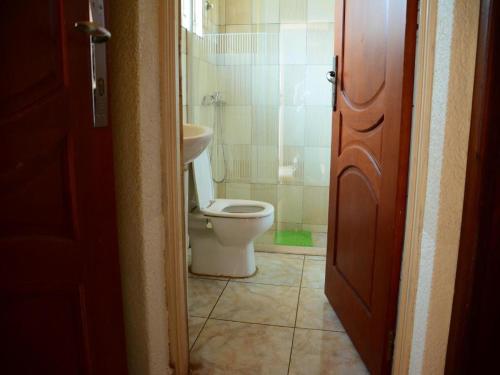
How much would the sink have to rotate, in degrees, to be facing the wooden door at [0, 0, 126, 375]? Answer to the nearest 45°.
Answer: approximately 90° to its right

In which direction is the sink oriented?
to the viewer's right

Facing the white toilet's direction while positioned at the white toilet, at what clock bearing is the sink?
The sink is roughly at 3 o'clock from the white toilet.

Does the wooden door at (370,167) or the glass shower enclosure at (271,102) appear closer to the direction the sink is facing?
the wooden door

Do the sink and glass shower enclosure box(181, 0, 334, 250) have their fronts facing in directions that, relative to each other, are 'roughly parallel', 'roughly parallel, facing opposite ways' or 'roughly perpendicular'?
roughly perpendicular

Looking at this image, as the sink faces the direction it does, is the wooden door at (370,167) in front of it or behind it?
in front

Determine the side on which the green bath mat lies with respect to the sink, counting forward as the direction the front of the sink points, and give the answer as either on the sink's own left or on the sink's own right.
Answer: on the sink's own left

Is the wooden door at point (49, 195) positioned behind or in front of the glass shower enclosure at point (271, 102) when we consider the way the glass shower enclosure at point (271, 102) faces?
in front

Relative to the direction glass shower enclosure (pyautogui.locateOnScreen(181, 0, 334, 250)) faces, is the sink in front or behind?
in front

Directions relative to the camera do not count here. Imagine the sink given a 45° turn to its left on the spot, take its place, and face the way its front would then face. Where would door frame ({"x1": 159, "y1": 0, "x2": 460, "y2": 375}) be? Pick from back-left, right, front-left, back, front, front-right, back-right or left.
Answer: right
